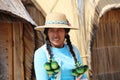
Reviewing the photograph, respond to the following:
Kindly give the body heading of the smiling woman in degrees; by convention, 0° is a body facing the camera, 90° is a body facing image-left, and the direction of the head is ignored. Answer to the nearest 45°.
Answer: approximately 0°
